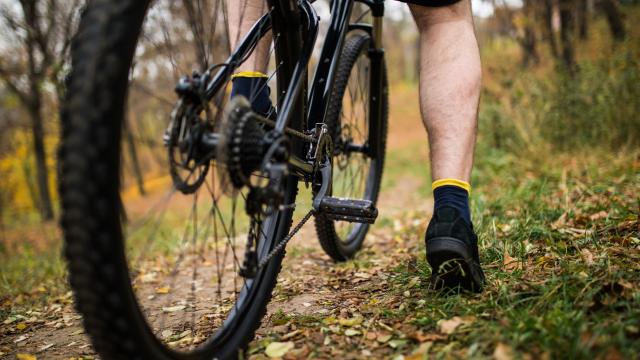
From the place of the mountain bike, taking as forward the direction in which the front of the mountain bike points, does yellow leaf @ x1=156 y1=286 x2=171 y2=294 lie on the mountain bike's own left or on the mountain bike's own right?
on the mountain bike's own left

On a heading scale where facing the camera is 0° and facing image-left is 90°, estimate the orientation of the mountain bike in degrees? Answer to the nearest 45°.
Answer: approximately 225°

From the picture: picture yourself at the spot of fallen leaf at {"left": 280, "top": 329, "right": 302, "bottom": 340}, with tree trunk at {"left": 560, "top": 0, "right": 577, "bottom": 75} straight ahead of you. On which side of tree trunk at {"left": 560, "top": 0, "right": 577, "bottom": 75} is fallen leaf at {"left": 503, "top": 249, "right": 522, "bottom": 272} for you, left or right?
right
